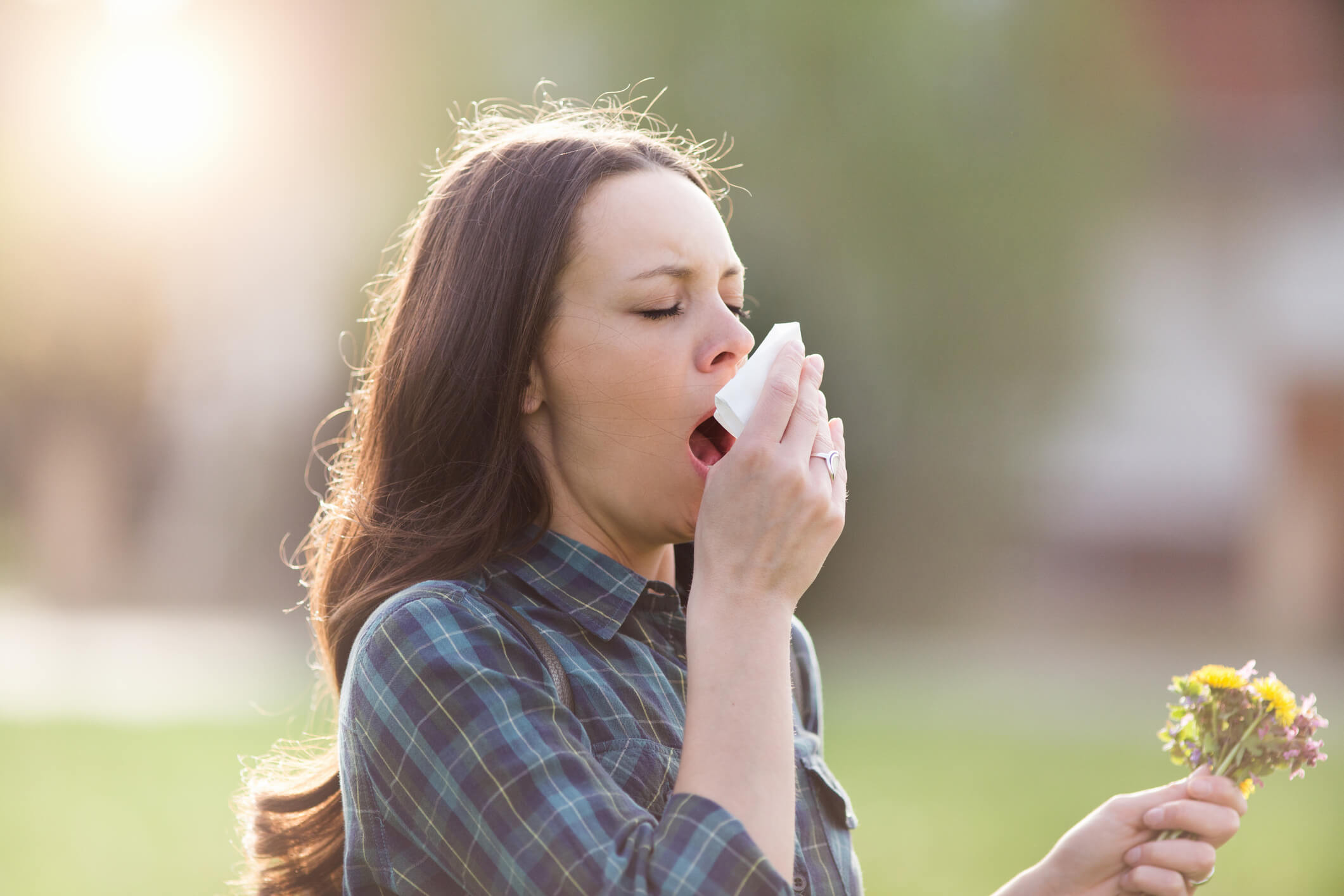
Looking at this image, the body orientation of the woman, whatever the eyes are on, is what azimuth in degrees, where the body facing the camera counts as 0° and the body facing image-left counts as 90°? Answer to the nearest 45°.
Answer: approximately 315°
